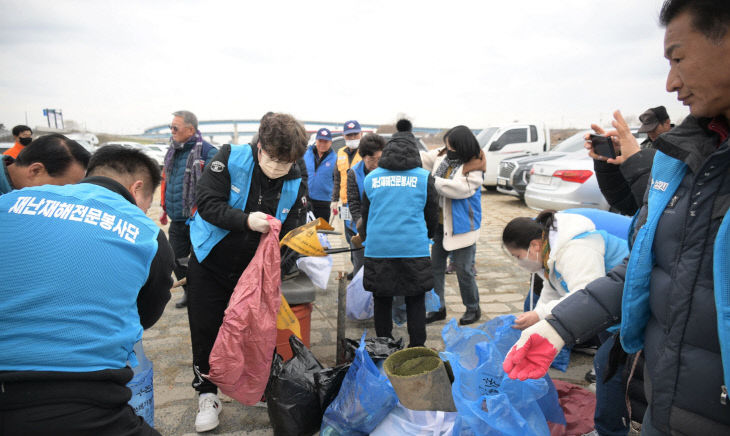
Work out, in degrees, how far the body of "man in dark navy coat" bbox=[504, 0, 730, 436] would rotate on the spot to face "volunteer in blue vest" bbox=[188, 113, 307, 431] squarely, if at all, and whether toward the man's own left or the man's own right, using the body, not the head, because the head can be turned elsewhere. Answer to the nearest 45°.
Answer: approximately 45° to the man's own right

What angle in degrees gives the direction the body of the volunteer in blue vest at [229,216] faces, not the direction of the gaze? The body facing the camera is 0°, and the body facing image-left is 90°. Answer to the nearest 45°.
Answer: approximately 315°

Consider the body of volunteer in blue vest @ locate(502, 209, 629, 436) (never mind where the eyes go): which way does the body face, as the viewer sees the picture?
to the viewer's left

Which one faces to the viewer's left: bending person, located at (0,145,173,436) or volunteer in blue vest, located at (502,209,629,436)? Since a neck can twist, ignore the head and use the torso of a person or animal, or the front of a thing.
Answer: the volunteer in blue vest

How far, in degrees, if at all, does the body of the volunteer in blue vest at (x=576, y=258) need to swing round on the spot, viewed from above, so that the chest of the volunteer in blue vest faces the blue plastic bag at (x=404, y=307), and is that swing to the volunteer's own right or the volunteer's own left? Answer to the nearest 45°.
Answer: approximately 45° to the volunteer's own right

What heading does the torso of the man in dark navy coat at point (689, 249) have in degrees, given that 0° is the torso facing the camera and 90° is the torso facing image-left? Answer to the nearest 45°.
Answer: approximately 45°

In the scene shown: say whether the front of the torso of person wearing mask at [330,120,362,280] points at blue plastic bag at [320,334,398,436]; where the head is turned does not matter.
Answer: yes

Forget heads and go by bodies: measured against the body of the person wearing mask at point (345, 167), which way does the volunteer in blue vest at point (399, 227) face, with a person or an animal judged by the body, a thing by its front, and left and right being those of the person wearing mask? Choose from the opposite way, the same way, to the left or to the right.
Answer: the opposite way

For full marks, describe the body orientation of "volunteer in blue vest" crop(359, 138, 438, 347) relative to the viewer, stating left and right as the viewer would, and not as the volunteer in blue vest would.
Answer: facing away from the viewer

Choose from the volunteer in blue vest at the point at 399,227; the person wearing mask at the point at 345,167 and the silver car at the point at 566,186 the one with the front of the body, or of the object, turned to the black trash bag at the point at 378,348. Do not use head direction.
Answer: the person wearing mask

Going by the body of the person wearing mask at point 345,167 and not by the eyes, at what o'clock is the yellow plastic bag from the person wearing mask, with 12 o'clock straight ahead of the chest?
The yellow plastic bag is roughly at 12 o'clock from the person wearing mask.

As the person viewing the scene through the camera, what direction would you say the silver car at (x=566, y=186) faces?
facing away from the viewer and to the right of the viewer
